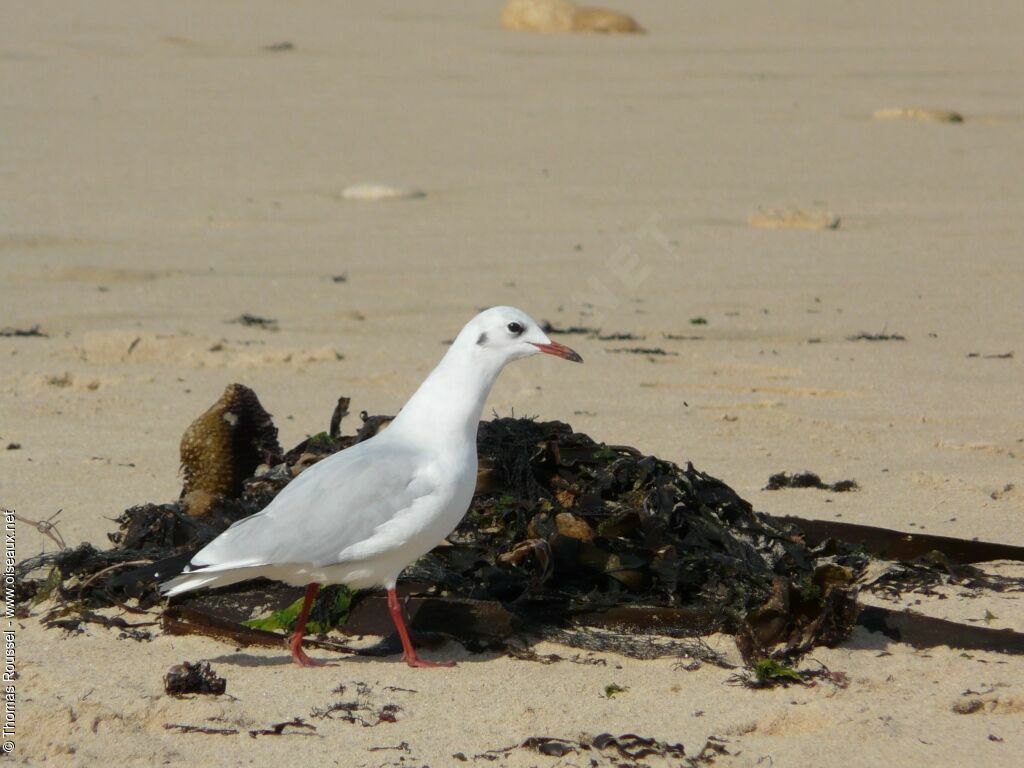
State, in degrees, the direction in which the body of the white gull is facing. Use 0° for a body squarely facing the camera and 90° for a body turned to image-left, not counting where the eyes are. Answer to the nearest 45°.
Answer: approximately 270°

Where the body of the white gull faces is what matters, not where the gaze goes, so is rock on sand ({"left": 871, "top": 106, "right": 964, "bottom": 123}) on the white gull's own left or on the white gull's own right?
on the white gull's own left

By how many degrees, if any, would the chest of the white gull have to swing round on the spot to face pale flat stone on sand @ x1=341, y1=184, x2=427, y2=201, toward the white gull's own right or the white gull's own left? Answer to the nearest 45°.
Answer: approximately 90° to the white gull's own left

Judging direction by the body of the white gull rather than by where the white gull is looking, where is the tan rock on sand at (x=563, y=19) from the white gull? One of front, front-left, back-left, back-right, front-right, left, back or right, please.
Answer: left

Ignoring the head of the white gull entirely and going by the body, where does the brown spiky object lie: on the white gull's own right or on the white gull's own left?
on the white gull's own left

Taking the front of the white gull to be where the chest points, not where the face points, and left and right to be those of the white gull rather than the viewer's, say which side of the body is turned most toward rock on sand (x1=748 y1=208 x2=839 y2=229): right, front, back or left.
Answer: left

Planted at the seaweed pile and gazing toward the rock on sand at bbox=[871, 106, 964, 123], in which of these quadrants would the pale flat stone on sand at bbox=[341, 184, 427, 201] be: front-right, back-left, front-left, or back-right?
front-left

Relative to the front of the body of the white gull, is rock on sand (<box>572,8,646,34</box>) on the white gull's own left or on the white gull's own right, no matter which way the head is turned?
on the white gull's own left
